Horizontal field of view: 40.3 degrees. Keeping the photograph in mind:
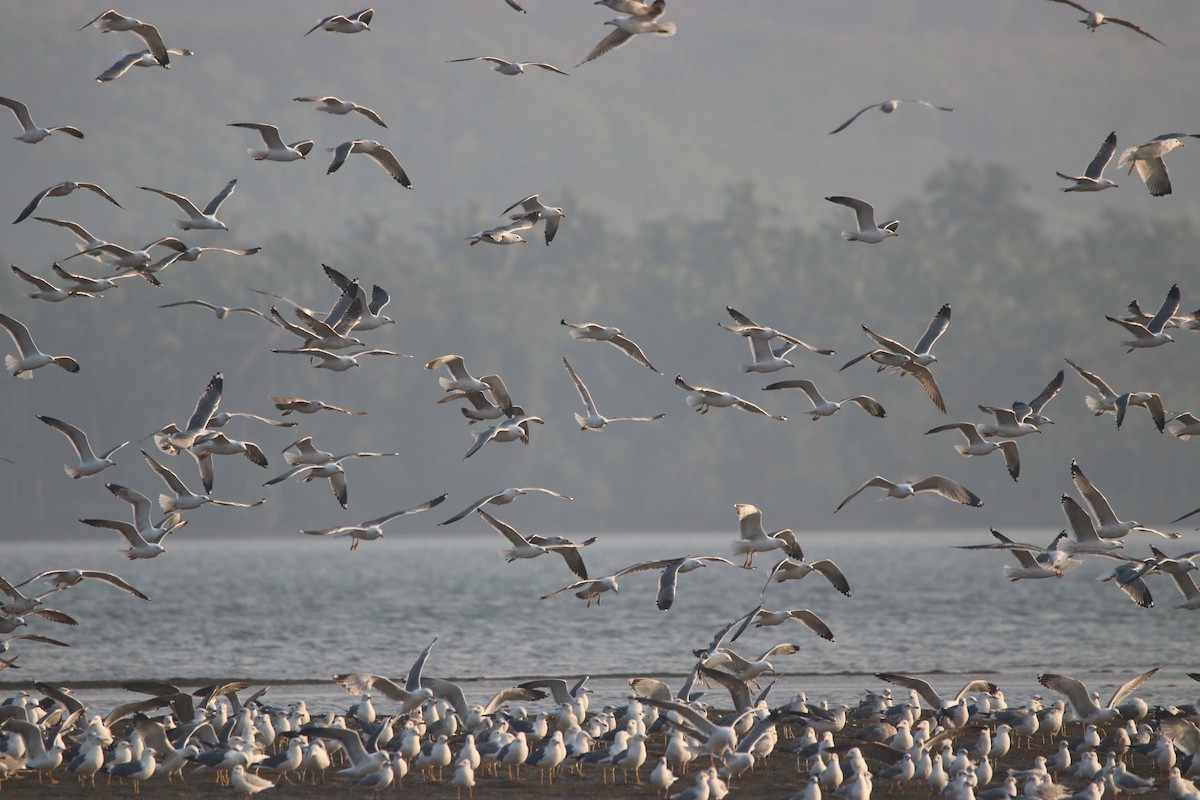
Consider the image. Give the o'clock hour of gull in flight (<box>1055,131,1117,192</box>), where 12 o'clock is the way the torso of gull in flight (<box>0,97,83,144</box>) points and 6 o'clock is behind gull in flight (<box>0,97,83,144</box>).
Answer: gull in flight (<box>1055,131,1117,192</box>) is roughly at 11 o'clock from gull in flight (<box>0,97,83,144</box>).

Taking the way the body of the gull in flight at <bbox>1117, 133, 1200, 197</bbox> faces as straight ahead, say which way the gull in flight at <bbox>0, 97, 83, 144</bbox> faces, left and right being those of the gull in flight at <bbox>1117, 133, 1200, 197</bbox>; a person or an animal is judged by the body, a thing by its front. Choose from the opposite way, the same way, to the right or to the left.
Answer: the same way

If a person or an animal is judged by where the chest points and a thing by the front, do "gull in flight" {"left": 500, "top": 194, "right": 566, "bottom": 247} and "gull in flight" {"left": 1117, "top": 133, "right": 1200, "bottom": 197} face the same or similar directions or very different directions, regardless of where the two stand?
same or similar directions

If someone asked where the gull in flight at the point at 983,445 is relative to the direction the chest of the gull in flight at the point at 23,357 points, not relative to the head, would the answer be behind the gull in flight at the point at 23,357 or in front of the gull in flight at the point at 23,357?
in front
